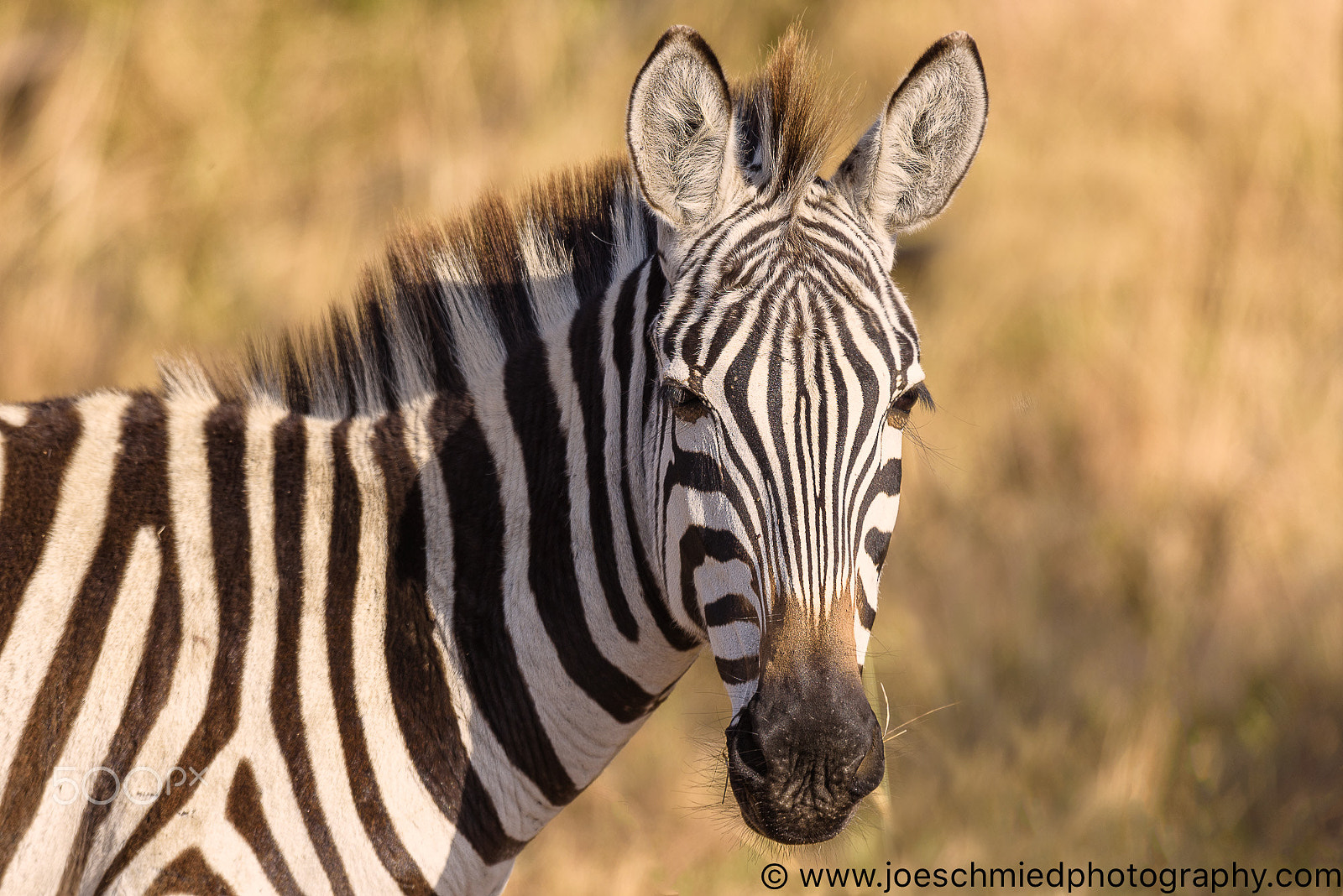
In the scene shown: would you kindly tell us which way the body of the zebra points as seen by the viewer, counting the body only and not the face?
to the viewer's right
